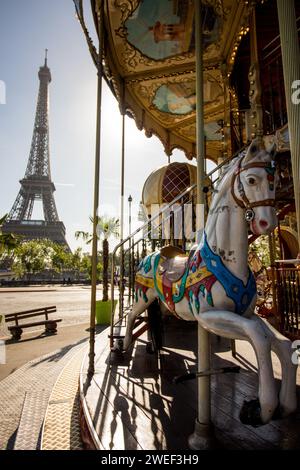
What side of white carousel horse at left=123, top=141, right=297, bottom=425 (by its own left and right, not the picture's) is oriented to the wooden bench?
back

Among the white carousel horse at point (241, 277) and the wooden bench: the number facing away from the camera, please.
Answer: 0

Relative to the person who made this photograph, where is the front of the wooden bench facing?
facing the viewer and to the right of the viewer

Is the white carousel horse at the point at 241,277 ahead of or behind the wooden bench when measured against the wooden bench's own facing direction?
ahead
